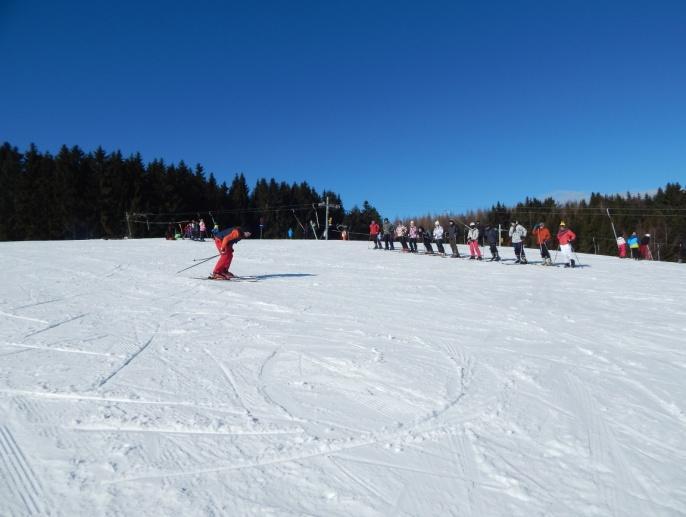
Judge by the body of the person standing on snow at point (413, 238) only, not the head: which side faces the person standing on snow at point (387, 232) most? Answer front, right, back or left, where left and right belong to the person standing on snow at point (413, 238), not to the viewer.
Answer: right

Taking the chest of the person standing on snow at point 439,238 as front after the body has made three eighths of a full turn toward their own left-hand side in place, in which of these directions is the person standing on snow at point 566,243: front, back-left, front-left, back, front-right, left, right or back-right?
front-right

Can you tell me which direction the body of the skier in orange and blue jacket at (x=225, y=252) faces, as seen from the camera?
to the viewer's right

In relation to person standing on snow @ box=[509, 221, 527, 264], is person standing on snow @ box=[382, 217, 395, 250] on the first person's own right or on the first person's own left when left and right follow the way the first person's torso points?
on the first person's own right

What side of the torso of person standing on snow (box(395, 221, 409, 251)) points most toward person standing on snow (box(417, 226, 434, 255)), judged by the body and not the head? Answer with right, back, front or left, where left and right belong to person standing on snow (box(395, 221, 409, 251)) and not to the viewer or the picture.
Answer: left

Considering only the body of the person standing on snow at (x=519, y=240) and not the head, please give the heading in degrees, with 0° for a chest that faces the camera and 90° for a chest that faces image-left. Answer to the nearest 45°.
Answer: approximately 45°

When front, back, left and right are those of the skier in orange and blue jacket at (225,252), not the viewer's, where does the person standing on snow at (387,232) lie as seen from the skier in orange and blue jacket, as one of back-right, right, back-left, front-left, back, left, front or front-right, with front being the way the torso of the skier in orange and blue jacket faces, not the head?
front-left

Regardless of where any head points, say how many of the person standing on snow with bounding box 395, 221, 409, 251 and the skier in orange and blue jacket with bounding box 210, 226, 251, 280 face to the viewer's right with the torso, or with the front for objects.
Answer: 1

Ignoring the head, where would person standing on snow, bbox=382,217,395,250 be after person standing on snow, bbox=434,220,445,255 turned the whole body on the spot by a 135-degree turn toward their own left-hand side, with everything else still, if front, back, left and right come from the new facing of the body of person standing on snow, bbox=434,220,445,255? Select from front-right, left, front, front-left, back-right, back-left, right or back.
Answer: back-left

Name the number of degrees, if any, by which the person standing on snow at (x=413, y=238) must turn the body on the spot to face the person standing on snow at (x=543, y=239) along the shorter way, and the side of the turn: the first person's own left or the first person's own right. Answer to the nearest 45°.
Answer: approximately 90° to the first person's own left

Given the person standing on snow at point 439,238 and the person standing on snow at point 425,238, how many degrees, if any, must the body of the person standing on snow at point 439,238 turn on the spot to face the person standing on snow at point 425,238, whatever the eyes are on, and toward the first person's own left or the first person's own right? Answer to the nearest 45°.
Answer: approximately 90° to the first person's own right

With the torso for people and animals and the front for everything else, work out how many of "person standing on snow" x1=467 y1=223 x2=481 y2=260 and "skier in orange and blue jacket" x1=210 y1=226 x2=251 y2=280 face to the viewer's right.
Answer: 1

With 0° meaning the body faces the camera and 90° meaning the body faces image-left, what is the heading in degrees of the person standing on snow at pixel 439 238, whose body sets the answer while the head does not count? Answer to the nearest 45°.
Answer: approximately 45°
